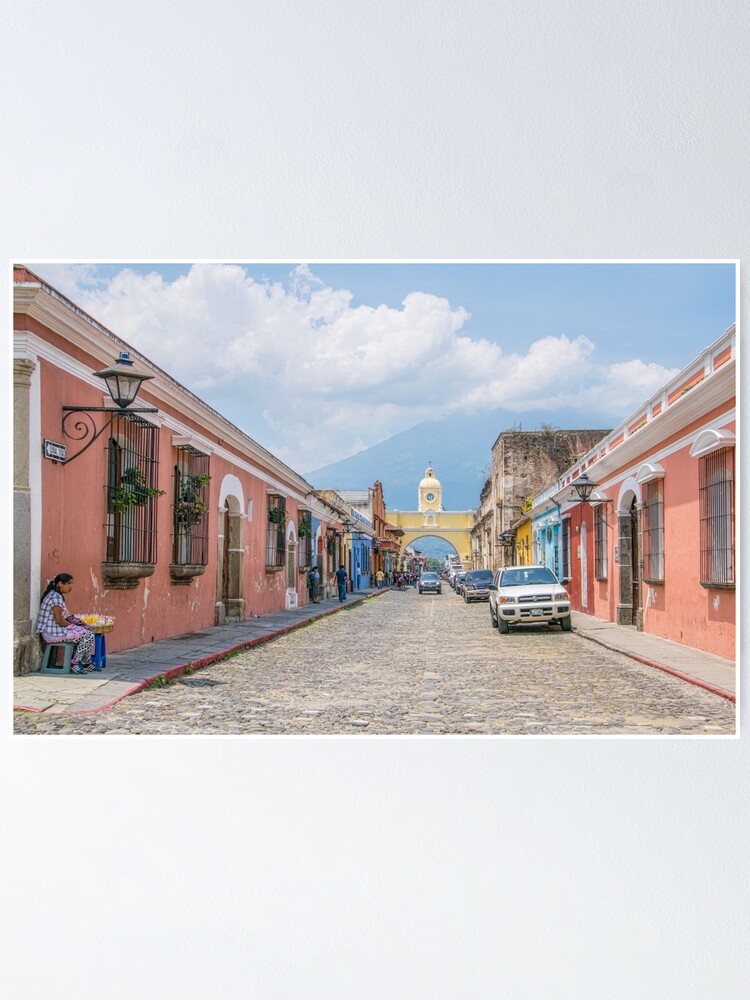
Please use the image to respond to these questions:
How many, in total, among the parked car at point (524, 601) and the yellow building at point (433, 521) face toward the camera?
2

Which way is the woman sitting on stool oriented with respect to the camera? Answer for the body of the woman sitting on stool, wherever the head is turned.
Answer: to the viewer's right

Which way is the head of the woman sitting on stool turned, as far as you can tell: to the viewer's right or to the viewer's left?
to the viewer's right

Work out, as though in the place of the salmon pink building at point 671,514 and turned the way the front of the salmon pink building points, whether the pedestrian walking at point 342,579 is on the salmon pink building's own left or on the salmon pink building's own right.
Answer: on the salmon pink building's own right

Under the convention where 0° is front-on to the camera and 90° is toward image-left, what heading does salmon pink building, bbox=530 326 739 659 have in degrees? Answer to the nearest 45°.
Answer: approximately 45°

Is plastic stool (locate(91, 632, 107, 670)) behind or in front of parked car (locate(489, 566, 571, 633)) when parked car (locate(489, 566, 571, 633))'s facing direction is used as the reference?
in front

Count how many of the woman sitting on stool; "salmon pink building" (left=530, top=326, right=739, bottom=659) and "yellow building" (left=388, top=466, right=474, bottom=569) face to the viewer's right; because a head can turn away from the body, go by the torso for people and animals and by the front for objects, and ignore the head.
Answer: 1

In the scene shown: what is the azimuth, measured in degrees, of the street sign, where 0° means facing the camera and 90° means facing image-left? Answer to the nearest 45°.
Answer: approximately 315°

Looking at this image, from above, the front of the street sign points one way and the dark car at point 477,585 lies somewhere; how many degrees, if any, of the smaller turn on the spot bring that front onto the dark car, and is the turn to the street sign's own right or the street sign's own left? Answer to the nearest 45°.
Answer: approximately 90° to the street sign's own left

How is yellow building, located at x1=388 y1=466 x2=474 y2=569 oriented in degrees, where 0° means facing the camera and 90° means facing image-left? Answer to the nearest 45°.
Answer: approximately 0°

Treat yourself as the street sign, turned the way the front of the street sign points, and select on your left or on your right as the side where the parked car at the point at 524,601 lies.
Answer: on your left

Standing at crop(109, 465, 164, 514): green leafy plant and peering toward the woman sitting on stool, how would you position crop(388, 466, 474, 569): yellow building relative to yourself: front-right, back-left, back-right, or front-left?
back-left
